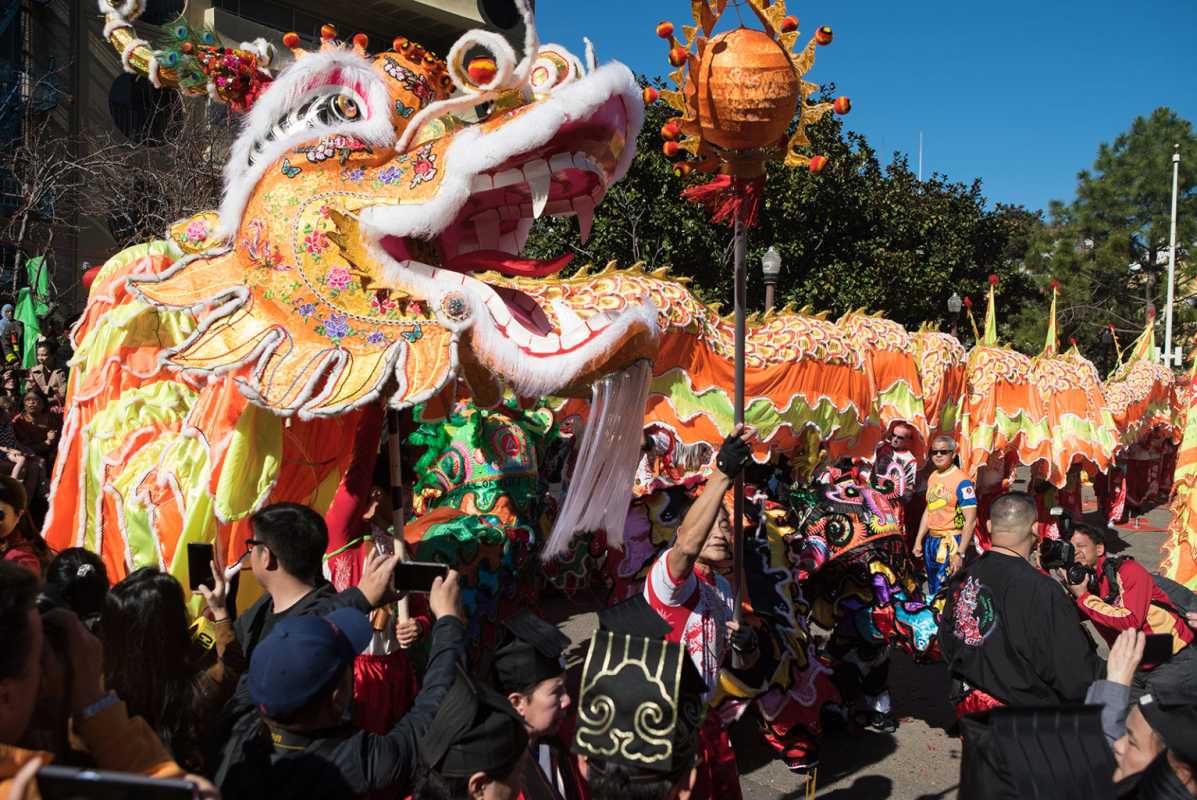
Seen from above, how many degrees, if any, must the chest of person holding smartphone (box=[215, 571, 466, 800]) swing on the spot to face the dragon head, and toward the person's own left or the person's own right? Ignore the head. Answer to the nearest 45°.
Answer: approximately 45° to the person's own left

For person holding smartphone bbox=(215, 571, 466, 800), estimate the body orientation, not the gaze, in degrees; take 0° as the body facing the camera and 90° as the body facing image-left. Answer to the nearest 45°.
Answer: approximately 225°

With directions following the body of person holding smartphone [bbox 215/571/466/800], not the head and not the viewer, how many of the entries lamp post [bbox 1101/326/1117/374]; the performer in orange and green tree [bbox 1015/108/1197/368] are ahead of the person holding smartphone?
3

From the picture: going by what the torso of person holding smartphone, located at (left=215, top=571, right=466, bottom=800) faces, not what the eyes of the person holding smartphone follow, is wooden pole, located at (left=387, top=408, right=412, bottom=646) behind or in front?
in front

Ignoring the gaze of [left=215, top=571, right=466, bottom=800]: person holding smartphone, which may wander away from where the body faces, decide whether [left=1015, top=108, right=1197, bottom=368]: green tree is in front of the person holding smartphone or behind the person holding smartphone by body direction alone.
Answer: in front

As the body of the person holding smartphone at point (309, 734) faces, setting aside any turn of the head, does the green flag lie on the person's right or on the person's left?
on the person's left

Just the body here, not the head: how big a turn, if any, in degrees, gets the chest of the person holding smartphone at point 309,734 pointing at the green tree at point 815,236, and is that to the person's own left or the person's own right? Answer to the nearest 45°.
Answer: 0° — they already face it

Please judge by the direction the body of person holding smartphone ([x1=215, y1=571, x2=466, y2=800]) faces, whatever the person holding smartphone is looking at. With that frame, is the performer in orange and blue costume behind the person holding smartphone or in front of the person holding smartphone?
in front
